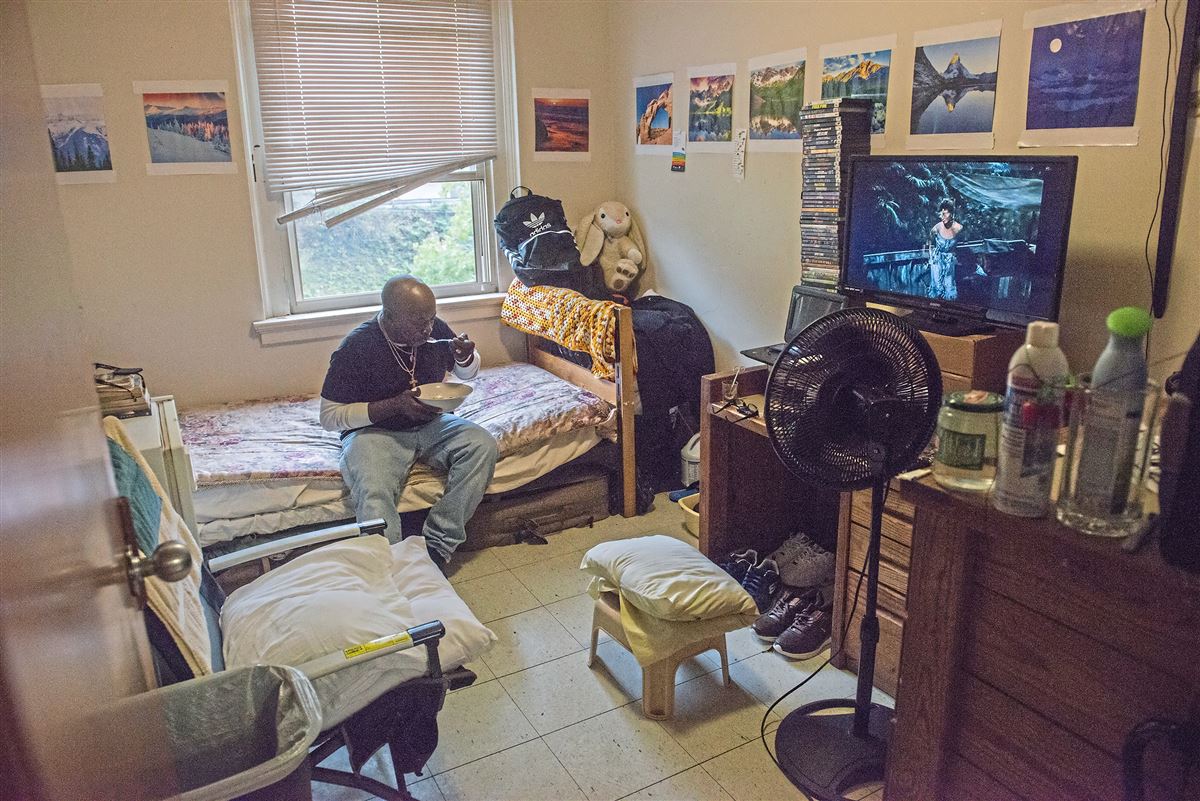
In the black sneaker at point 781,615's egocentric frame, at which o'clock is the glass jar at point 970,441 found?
The glass jar is roughly at 10 o'clock from the black sneaker.

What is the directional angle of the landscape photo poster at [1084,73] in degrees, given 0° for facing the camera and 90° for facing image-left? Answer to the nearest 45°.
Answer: approximately 45°

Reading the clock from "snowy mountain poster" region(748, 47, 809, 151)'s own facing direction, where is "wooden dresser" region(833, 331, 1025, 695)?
The wooden dresser is roughly at 10 o'clock from the snowy mountain poster.

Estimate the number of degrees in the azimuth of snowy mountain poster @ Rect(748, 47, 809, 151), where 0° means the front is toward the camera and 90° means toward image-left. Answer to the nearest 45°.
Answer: approximately 45°

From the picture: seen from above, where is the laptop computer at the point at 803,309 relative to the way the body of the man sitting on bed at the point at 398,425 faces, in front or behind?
in front

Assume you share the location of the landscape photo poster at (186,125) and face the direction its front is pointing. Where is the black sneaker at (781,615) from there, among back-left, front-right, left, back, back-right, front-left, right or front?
front-left

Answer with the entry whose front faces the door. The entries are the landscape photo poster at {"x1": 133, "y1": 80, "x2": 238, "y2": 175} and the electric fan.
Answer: the landscape photo poster

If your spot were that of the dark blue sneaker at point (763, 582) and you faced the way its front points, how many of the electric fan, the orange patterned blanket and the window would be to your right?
2
